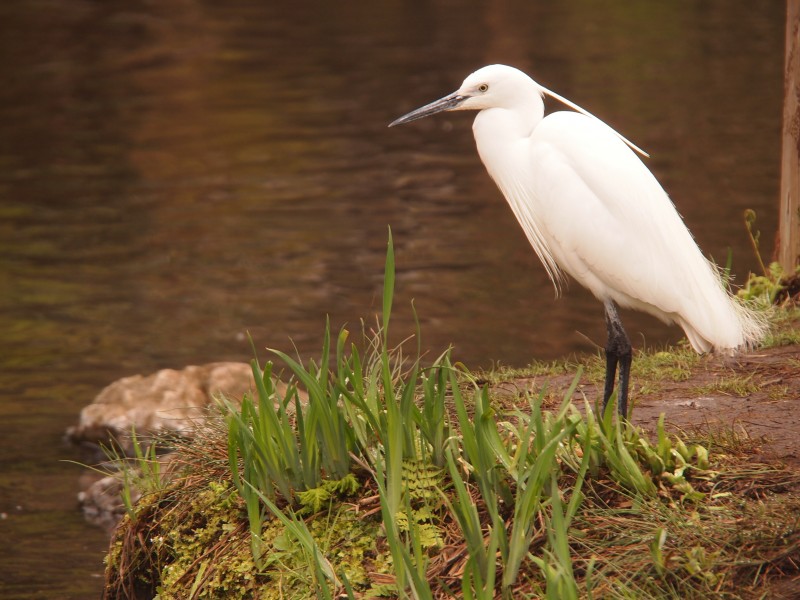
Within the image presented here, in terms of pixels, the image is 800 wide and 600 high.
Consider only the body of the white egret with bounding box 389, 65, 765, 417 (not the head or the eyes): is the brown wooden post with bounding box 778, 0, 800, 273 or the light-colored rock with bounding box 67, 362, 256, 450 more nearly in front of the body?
the light-colored rock

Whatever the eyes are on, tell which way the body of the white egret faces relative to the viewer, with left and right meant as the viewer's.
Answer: facing to the left of the viewer

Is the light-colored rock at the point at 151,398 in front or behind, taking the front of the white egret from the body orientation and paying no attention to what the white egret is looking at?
in front

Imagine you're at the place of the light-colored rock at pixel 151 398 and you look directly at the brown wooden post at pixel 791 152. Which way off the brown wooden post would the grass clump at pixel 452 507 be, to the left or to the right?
right

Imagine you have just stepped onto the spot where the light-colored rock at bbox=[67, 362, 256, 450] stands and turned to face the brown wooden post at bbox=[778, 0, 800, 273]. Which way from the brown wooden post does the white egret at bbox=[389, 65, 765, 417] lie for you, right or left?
right

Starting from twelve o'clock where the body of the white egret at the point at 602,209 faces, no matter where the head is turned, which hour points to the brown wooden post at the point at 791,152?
The brown wooden post is roughly at 4 o'clock from the white egret.
